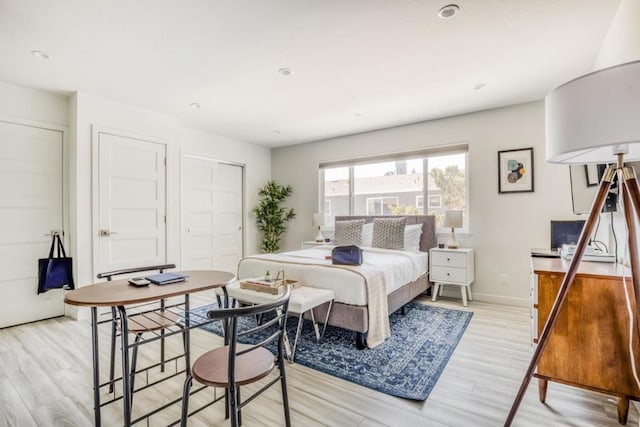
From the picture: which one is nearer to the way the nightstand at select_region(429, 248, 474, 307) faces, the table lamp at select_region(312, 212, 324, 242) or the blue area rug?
the blue area rug

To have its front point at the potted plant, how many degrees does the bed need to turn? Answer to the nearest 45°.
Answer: approximately 90° to its right

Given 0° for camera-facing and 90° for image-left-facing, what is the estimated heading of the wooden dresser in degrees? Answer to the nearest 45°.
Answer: approximately 90°

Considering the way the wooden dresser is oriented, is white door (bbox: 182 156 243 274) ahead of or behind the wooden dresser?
ahead

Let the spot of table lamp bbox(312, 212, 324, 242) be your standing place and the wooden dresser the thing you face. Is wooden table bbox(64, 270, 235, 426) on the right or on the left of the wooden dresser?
right

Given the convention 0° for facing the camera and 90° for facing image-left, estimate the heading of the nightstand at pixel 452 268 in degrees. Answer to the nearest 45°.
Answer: approximately 0°

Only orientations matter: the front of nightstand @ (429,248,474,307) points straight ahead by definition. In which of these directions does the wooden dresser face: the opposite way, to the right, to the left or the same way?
to the right

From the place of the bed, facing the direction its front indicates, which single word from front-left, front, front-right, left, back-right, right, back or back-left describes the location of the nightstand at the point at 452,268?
back

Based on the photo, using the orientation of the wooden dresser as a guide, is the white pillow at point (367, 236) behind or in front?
in front
